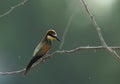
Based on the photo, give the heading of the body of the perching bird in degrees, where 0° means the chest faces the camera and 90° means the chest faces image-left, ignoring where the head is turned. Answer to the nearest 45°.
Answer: approximately 270°
